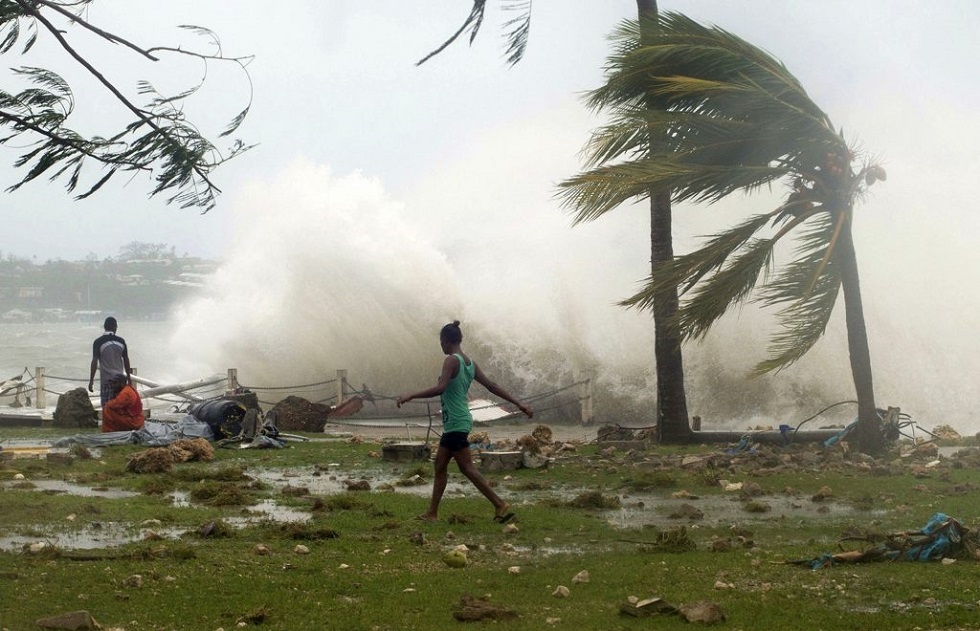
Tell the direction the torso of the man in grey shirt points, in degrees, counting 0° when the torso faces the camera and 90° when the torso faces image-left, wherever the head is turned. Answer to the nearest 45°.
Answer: approximately 180°

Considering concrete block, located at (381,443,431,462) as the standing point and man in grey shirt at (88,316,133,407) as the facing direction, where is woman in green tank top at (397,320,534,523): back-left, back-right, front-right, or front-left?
back-left

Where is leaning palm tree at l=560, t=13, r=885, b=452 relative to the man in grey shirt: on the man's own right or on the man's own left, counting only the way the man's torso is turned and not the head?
on the man's own right

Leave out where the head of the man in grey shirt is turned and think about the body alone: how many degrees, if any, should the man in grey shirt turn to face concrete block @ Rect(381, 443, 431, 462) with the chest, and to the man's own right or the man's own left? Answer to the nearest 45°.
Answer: approximately 135° to the man's own right

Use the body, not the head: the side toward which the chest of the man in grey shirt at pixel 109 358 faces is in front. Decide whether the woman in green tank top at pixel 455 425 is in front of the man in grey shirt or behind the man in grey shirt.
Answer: behind

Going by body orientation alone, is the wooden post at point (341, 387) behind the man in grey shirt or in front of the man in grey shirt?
in front
